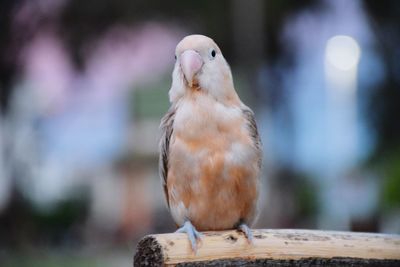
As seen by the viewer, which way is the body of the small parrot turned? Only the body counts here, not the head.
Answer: toward the camera
